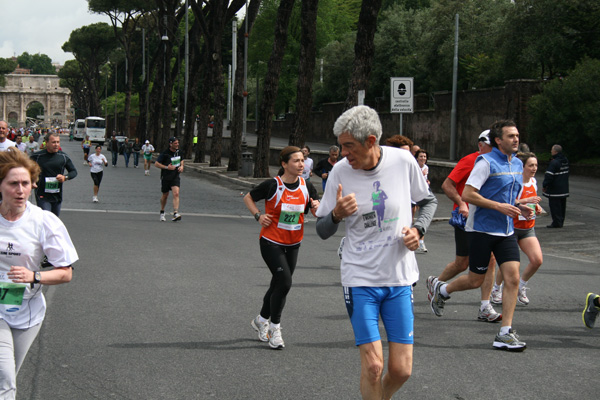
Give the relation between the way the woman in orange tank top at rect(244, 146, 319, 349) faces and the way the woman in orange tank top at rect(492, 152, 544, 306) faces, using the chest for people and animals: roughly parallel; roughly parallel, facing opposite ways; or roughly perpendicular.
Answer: roughly parallel

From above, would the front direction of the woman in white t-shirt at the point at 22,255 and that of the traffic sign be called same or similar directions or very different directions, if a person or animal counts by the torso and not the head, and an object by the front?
same or similar directions

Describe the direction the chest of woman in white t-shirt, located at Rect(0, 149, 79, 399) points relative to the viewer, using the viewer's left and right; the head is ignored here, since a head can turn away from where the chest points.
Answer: facing the viewer

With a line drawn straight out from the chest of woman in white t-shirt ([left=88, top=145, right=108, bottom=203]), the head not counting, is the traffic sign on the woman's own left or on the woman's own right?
on the woman's own left

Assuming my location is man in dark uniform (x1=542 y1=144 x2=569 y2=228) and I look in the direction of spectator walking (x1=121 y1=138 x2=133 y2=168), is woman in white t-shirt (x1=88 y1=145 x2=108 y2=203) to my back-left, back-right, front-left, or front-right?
front-left

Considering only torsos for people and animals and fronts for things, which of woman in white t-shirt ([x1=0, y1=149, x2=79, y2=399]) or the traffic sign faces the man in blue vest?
the traffic sign

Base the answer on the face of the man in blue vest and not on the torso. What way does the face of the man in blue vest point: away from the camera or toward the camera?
toward the camera

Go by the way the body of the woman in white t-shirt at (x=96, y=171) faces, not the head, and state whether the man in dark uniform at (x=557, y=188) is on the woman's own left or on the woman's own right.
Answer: on the woman's own left

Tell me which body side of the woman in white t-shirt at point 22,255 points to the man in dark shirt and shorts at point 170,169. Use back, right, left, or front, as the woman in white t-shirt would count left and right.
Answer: back

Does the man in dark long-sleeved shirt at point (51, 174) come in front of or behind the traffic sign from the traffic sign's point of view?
in front

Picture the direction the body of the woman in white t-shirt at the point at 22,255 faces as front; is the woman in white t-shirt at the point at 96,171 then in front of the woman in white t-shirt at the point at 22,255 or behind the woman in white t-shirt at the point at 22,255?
behind

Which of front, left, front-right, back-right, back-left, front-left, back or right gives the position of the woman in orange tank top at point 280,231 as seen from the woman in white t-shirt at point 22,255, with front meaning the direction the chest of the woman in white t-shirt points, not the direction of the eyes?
back-left

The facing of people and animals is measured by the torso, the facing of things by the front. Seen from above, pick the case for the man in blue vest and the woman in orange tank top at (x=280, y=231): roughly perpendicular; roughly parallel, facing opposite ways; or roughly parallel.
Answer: roughly parallel

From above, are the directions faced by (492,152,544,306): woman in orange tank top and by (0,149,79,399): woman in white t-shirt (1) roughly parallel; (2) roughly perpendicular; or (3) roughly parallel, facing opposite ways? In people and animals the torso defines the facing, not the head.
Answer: roughly parallel

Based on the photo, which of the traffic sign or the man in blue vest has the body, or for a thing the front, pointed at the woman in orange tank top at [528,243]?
the traffic sign

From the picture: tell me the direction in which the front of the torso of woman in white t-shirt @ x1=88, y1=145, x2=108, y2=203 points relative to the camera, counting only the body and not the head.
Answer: toward the camera

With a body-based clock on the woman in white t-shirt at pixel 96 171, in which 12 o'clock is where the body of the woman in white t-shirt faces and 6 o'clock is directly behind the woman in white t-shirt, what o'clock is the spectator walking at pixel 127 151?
The spectator walking is roughly at 6 o'clock from the woman in white t-shirt.
